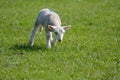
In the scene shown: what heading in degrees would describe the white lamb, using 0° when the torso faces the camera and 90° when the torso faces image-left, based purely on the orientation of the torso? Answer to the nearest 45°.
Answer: approximately 315°
